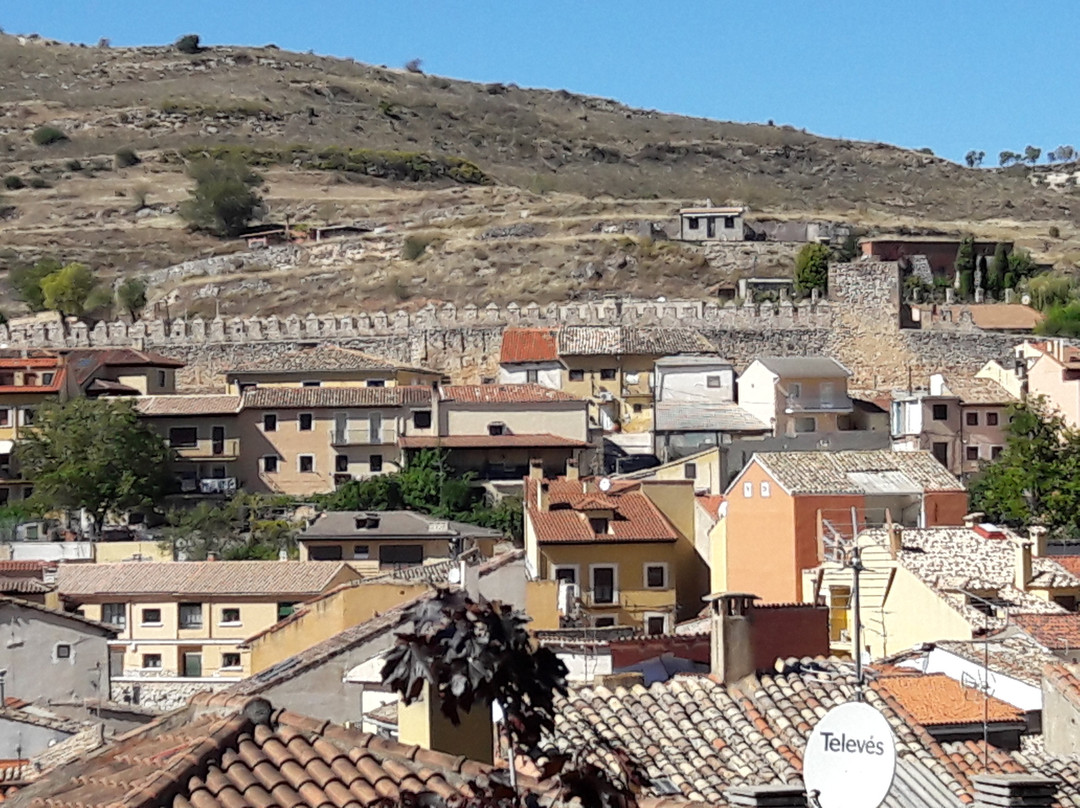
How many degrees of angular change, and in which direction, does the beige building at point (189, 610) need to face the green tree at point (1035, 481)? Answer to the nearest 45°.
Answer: approximately 90° to its left

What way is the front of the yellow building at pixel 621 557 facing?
toward the camera

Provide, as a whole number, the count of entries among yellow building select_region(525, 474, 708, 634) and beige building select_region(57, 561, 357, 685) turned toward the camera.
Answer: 2

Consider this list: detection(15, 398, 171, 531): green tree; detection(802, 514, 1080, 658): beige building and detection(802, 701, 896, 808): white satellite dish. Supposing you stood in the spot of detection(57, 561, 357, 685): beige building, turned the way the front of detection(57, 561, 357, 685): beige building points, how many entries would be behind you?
1

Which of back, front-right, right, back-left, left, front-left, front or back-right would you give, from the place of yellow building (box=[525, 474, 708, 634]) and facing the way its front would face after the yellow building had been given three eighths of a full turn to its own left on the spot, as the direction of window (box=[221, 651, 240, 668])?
back-left

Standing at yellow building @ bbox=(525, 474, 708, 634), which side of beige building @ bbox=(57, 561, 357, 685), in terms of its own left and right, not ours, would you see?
left

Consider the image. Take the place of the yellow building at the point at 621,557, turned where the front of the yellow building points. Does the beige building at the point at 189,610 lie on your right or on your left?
on your right

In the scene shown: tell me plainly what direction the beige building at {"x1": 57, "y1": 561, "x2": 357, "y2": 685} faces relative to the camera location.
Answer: facing the viewer

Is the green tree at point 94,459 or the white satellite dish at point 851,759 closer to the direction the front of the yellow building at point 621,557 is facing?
the white satellite dish

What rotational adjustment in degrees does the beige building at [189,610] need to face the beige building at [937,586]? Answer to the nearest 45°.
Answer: approximately 45° to its left

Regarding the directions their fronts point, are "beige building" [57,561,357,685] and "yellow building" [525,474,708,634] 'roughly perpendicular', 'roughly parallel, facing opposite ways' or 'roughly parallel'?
roughly parallel

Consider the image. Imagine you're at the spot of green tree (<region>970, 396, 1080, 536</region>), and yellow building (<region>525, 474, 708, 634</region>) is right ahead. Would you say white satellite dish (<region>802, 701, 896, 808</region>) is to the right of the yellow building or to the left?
left

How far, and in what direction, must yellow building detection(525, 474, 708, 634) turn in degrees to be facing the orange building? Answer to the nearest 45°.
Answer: approximately 45° to its left

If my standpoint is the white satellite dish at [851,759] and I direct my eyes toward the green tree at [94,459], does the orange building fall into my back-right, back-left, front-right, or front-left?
front-right
